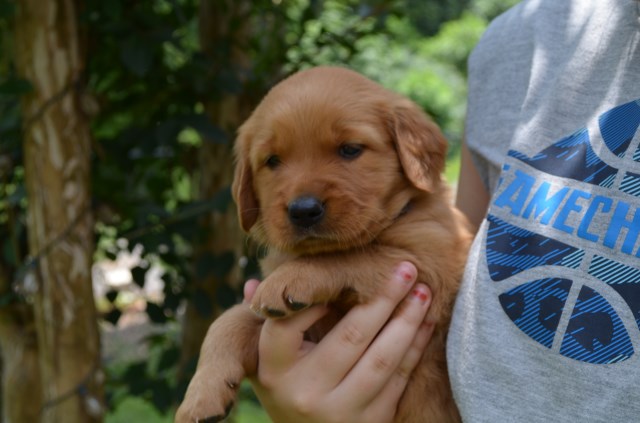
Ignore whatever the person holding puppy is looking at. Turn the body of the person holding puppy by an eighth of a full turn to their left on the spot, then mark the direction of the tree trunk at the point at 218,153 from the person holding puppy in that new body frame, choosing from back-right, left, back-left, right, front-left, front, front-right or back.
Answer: back

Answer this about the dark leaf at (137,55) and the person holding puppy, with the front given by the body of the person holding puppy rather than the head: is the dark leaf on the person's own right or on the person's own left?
on the person's own right

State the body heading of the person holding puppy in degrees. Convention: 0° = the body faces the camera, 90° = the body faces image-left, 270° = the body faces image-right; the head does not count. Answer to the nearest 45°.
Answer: approximately 0°

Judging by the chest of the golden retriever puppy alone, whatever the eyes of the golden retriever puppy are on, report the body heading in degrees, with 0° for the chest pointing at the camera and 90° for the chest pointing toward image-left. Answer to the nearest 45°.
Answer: approximately 45°

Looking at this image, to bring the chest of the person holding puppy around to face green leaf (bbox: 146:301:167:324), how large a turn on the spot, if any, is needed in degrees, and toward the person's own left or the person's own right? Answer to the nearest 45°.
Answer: approximately 135° to the person's own right

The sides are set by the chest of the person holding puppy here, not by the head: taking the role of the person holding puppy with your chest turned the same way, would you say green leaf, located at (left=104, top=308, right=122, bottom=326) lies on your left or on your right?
on your right
